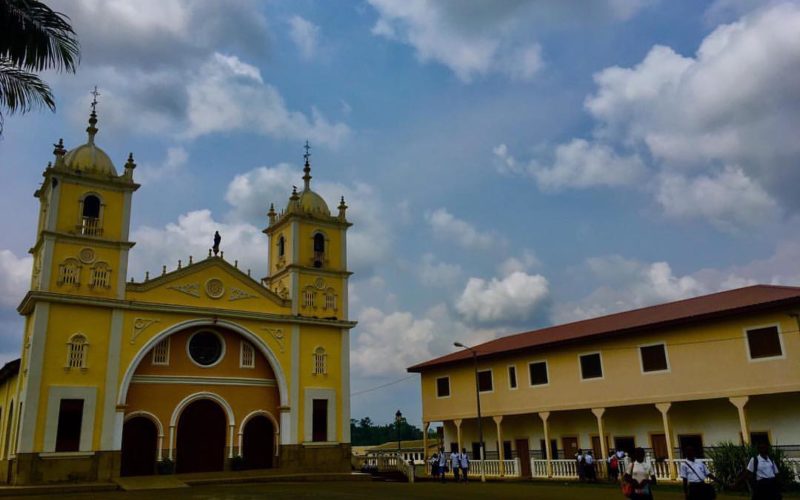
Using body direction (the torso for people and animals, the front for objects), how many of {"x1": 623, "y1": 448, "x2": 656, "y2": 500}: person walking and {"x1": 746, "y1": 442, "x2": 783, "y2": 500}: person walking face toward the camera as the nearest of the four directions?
2

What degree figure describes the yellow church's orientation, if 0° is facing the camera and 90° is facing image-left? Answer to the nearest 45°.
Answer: approximately 315°

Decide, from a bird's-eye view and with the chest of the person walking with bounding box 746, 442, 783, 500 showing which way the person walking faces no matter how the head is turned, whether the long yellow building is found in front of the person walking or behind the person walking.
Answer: behind

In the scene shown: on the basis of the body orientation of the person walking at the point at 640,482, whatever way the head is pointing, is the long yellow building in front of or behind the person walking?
behind

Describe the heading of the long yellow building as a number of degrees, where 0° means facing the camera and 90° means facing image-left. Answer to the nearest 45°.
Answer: approximately 45°

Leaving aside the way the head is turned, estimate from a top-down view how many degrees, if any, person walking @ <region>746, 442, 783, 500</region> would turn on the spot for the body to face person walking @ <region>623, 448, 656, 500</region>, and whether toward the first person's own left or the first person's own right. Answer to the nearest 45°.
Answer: approximately 45° to the first person's own right

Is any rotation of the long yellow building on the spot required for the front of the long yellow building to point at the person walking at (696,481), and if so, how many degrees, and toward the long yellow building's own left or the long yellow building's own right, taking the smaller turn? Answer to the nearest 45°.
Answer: approximately 45° to the long yellow building's own left
